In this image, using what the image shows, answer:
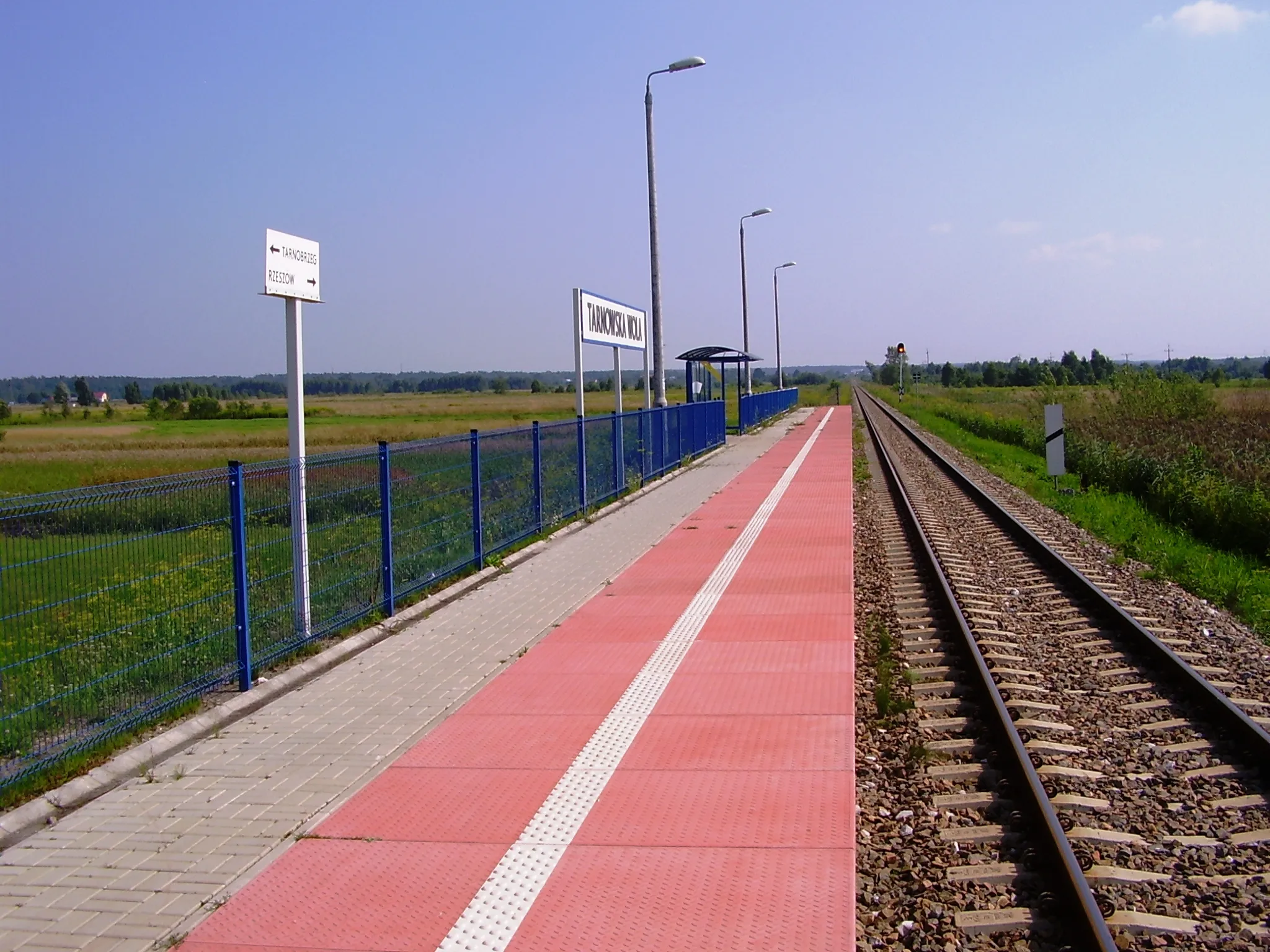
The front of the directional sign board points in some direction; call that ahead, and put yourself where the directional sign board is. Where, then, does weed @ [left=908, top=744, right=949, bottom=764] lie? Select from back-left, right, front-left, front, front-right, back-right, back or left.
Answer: front

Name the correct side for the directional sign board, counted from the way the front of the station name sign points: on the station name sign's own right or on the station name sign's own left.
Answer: on the station name sign's own right

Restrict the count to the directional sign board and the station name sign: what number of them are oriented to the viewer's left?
0

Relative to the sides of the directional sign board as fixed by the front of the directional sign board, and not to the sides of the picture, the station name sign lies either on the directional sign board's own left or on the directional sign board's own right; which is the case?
on the directional sign board's own left

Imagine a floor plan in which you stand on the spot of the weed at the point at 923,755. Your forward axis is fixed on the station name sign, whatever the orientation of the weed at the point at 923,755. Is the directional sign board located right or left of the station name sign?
left

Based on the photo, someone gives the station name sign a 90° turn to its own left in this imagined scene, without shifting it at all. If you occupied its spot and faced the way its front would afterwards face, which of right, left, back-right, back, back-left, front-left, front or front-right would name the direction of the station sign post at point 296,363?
back-right

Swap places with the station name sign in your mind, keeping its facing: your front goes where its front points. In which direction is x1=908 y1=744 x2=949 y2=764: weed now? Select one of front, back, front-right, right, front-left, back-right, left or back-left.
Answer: front-right

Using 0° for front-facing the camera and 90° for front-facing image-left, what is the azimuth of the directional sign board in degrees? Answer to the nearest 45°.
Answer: approximately 315°

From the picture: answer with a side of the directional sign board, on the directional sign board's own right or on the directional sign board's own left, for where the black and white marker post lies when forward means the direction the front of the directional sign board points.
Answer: on the directional sign board's own left
